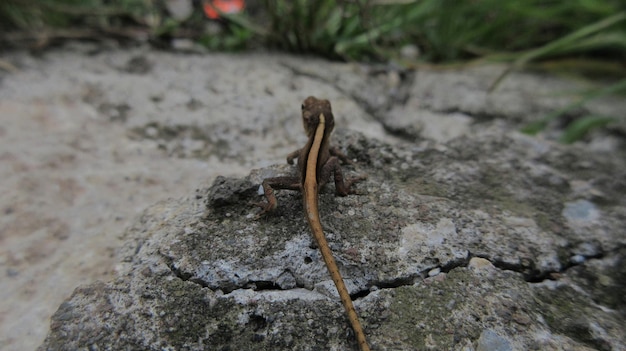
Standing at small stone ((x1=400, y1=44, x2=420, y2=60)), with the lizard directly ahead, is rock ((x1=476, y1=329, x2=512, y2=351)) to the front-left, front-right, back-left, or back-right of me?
front-left

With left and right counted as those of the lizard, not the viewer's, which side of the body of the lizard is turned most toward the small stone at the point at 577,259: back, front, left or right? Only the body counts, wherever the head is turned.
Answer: right

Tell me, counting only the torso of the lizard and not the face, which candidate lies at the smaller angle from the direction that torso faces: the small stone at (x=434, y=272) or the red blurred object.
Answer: the red blurred object

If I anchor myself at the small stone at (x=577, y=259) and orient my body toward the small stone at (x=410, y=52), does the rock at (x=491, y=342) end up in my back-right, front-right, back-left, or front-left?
back-left

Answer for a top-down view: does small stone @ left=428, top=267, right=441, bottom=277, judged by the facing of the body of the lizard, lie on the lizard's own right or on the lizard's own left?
on the lizard's own right

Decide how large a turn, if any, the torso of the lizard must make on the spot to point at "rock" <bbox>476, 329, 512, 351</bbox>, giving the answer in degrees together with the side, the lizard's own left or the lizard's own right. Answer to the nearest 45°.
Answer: approximately 135° to the lizard's own right

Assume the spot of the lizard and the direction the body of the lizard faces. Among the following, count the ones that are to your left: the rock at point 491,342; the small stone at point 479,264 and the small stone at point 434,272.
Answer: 0

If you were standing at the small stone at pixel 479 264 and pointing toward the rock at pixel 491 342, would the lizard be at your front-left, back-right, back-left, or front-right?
back-right

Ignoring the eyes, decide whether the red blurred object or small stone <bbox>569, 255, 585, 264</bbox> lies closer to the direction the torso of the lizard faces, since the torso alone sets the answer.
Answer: the red blurred object

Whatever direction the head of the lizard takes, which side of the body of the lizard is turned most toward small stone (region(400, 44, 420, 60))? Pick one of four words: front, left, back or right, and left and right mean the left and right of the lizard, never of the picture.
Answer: front

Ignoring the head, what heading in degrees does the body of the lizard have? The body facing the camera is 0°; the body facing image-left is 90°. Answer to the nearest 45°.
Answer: approximately 180°

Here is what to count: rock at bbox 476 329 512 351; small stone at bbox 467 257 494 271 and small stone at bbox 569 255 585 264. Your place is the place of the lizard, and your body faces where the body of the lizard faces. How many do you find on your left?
0

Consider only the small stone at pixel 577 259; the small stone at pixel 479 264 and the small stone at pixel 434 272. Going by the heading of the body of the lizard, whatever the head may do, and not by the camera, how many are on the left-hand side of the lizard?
0

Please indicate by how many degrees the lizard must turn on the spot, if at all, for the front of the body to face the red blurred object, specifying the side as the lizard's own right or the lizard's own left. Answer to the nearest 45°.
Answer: approximately 45° to the lizard's own left
